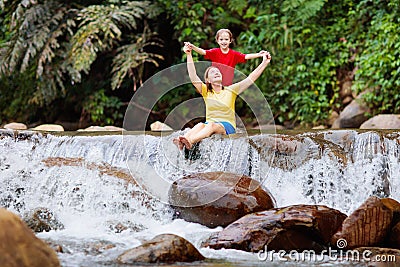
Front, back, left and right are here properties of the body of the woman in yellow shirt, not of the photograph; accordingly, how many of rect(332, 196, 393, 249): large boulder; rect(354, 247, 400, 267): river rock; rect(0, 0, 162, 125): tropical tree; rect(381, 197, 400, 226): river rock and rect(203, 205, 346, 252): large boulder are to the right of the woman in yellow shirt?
1

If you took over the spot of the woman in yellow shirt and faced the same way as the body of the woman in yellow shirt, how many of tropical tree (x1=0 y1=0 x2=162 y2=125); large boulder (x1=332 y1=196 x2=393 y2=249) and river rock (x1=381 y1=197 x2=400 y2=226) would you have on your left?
2

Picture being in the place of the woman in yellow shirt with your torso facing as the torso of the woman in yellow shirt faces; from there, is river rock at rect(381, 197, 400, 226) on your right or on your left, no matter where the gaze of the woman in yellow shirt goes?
on your left

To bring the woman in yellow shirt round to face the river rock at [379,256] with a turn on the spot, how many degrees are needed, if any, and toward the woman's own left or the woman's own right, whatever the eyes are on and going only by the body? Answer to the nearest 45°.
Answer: approximately 90° to the woman's own left

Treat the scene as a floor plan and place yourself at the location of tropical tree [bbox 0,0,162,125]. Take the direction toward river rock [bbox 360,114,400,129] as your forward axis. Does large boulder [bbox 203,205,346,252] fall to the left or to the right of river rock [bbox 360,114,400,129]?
right

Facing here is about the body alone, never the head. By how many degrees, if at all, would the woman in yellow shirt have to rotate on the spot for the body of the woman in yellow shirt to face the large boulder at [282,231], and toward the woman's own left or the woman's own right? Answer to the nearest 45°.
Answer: approximately 45° to the woman's own left

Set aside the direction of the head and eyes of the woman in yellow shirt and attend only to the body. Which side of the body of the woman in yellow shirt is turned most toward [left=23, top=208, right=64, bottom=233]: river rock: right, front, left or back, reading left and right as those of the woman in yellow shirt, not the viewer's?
front

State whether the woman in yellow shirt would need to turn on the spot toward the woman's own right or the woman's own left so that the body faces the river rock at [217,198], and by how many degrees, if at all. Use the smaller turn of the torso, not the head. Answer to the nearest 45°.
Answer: approximately 45° to the woman's own left

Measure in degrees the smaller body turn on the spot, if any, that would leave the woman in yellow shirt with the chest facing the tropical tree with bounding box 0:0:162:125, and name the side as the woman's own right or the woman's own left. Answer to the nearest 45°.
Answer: approximately 90° to the woman's own right

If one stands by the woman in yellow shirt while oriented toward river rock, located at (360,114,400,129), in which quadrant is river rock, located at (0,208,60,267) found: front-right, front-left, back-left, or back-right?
back-right

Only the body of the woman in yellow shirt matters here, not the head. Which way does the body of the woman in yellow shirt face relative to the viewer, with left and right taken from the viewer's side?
facing the viewer and to the left of the viewer

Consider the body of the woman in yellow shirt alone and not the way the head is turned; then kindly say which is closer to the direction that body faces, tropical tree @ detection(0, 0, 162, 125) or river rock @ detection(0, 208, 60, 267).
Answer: the river rock

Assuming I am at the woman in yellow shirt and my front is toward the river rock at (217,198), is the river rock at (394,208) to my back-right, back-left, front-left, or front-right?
front-left

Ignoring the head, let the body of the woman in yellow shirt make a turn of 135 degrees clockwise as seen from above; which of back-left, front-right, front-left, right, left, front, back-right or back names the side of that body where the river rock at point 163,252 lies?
back

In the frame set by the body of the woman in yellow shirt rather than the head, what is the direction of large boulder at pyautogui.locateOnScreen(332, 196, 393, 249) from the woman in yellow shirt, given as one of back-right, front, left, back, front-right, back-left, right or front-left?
left
